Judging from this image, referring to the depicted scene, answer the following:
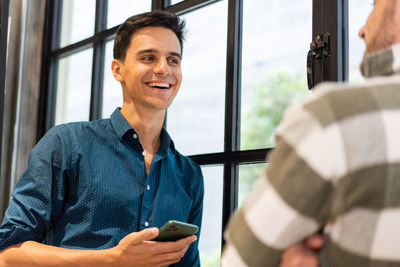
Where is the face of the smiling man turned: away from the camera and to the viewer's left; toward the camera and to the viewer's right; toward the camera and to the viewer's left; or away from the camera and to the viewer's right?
toward the camera and to the viewer's right

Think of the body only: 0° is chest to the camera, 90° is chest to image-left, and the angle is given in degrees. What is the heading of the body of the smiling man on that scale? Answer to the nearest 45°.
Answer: approximately 315°
